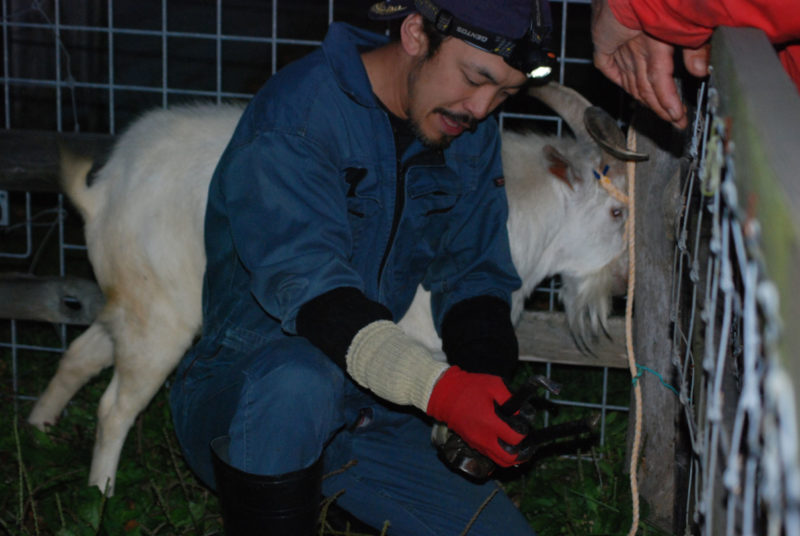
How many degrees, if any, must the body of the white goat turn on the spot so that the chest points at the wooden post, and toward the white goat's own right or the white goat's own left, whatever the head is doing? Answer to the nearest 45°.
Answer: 0° — it already faces it

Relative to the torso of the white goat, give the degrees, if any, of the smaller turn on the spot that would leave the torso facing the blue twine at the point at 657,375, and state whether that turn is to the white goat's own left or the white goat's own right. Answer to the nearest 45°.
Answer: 0° — it already faces it

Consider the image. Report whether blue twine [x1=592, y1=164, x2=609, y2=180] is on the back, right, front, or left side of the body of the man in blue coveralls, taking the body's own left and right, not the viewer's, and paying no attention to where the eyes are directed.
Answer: left

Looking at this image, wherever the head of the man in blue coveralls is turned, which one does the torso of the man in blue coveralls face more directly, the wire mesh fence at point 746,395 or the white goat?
the wire mesh fence

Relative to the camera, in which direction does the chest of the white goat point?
to the viewer's right

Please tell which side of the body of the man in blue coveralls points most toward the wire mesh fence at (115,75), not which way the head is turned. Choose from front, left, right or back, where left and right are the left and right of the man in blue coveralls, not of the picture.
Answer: back

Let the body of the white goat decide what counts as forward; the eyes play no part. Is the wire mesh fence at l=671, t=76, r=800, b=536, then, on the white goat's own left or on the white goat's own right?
on the white goat's own right

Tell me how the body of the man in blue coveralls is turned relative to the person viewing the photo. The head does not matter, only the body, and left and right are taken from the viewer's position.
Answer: facing the viewer and to the right of the viewer

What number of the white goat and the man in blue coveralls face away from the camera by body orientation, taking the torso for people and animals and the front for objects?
0

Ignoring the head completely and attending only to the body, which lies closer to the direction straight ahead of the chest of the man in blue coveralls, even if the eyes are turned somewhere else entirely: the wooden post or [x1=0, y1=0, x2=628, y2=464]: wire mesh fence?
the wooden post

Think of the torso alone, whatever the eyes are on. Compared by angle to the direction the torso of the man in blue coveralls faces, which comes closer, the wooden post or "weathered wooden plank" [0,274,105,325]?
the wooden post

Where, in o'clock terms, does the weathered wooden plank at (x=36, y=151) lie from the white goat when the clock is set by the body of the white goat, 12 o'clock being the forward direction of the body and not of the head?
The weathered wooden plank is roughly at 7 o'clock from the white goat.
